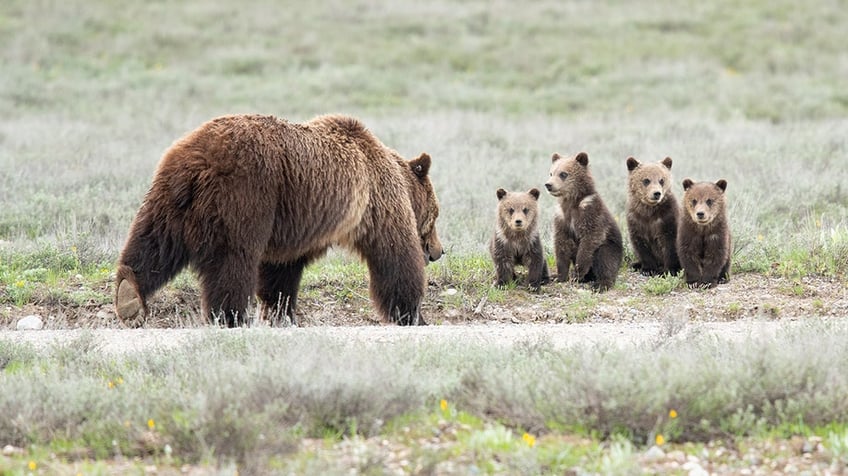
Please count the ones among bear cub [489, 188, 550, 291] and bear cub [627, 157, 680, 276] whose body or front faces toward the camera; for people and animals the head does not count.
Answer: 2

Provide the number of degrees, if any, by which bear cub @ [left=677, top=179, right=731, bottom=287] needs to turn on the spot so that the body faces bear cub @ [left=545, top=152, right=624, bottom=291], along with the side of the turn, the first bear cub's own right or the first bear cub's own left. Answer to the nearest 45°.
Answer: approximately 90° to the first bear cub's own right

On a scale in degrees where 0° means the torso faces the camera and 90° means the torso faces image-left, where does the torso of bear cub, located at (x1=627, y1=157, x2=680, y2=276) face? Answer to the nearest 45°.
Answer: approximately 0°

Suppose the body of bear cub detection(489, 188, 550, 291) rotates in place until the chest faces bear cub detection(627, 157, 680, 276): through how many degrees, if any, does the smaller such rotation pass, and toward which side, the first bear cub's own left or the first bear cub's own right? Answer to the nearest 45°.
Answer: approximately 90° to the first bear cub's own left

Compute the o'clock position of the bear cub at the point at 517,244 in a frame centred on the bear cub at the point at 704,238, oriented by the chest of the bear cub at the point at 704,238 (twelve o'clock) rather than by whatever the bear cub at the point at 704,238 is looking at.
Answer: the bear cub at the point at 517,244 is roughly at 3 o'clock from the bear cub at the point at 704,238.

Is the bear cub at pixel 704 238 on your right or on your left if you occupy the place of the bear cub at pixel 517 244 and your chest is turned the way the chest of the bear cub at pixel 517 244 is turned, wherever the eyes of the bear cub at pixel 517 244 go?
on your left
